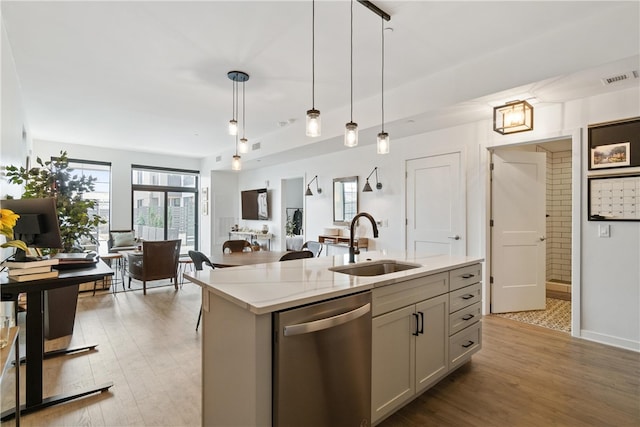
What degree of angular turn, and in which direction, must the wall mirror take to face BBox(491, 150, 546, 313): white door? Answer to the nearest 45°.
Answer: approximately 90° to its left

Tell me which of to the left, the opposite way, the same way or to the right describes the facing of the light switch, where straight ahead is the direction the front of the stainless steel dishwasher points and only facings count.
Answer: to the right

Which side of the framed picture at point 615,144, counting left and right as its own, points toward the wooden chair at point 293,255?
front

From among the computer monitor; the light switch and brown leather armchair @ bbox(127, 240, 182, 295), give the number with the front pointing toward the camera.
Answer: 1

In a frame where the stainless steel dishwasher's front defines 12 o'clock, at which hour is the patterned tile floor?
The patterned tile floor is roughly at 9 o'clock from the stainless steel dishwasher.

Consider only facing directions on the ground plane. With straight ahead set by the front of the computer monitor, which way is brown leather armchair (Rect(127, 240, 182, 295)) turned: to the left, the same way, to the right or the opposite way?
to the left

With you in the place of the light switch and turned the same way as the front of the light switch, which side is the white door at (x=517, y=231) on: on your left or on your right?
on your right
